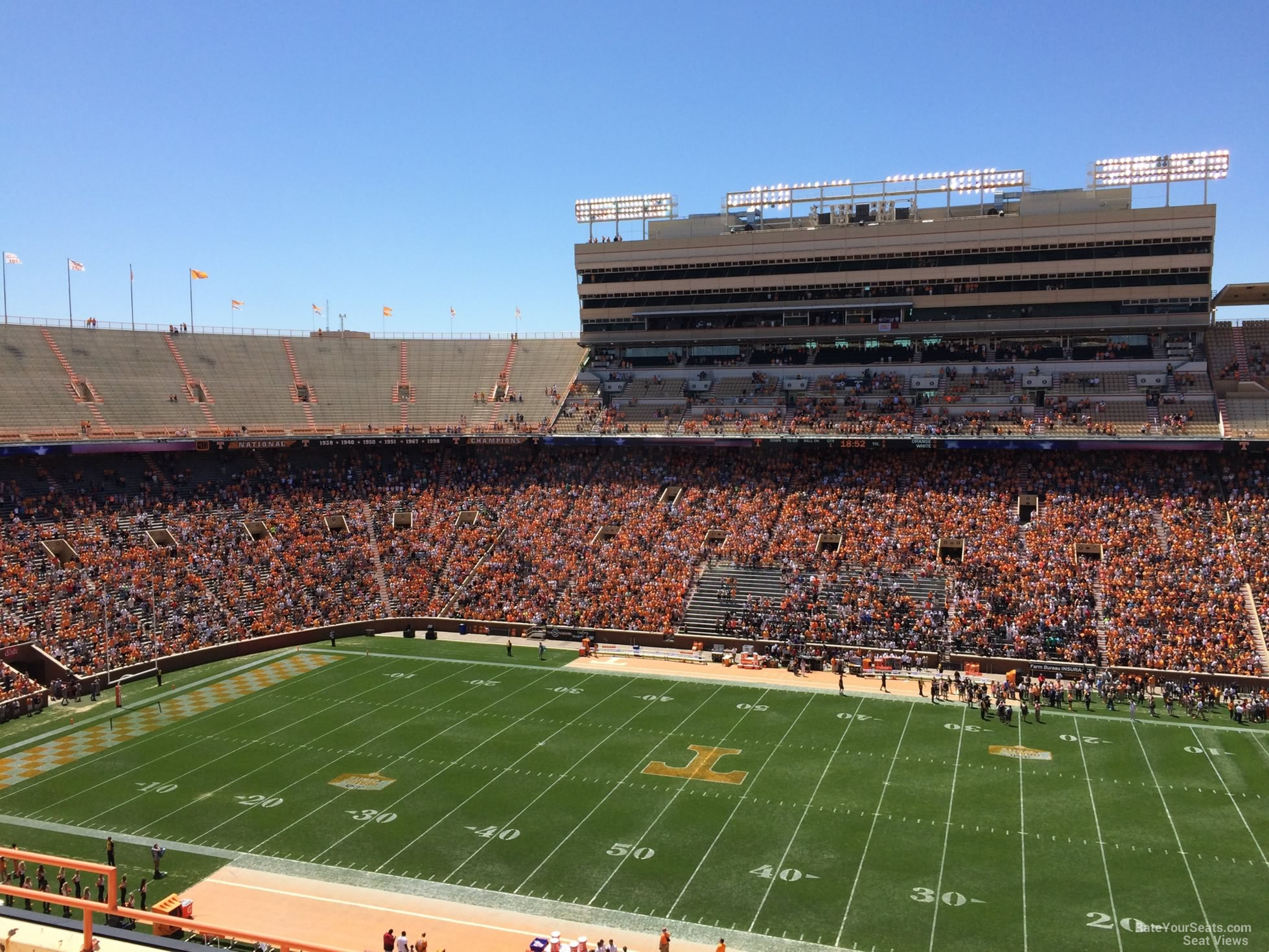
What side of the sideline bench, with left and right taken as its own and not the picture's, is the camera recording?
front
